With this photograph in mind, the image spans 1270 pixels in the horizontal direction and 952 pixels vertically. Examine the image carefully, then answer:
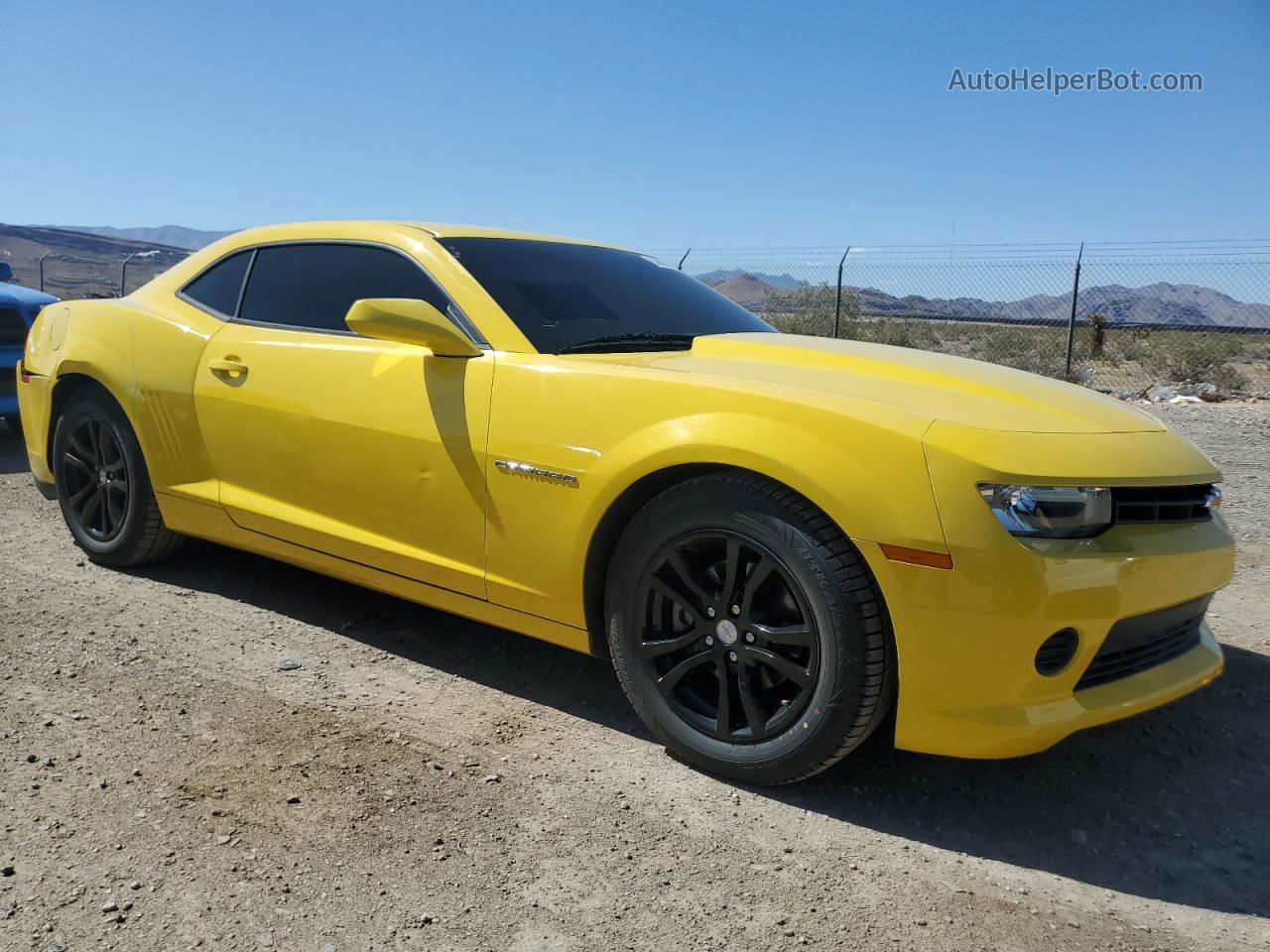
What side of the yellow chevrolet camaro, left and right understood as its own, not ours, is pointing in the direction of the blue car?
back

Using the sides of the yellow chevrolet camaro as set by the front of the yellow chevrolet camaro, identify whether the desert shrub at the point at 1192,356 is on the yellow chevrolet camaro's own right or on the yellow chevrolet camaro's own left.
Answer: on the yellow chevrolet camaro's own left

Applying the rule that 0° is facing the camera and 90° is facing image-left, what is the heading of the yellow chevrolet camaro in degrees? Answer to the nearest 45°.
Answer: approximately 315°
